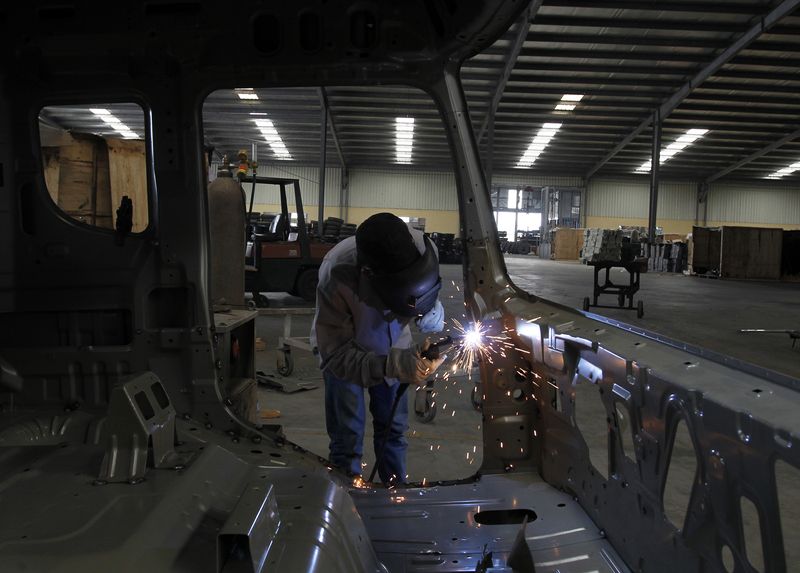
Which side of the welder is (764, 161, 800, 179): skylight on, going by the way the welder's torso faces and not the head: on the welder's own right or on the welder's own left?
on the welder's own left

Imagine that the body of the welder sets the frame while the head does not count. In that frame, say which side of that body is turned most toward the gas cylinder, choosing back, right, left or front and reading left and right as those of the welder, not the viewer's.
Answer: back

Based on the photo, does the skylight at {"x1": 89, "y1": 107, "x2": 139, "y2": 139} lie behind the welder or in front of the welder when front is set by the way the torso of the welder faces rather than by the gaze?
behind

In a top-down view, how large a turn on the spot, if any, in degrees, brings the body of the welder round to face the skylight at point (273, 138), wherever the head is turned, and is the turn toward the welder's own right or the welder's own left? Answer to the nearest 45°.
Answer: approximately 135° to the welder's own left

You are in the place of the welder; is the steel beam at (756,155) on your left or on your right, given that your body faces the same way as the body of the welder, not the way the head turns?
on your left

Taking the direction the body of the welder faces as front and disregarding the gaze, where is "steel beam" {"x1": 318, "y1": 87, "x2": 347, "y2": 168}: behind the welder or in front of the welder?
behind

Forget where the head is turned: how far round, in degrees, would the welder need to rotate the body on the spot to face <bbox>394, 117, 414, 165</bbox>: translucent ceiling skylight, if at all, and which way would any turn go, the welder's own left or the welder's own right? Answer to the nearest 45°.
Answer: approximately 135° to the welder's own left

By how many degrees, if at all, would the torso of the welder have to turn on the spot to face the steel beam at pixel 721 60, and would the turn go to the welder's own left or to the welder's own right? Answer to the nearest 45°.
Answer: approximately 90° to the welder's own left

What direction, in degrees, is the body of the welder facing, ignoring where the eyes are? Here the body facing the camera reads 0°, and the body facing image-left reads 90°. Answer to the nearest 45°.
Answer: approximately 315°

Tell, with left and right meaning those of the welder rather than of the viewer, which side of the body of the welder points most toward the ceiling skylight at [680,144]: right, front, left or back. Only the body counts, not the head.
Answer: left
